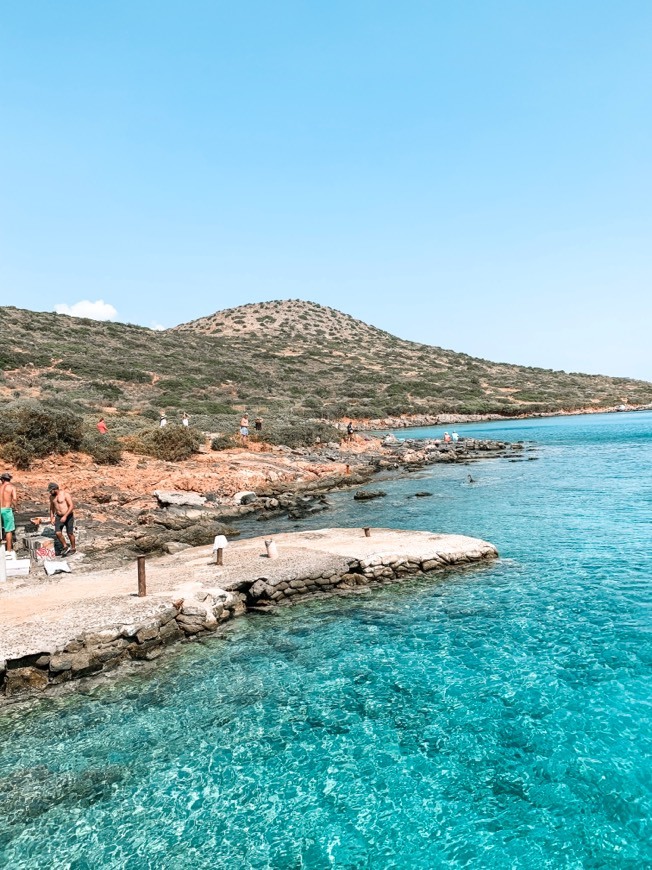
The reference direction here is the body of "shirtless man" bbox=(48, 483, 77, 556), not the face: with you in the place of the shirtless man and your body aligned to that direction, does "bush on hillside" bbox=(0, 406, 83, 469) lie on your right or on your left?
on your right

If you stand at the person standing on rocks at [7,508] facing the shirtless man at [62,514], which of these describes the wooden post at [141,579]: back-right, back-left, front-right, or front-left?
front-right

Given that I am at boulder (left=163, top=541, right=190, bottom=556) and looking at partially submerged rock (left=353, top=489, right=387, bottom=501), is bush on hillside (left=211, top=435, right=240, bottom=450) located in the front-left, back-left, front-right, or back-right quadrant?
front-left

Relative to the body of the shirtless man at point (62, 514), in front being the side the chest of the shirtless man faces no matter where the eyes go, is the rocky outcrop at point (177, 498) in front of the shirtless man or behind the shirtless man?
behind

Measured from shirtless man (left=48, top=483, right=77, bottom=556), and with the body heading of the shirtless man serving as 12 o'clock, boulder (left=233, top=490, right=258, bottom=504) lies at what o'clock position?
The boulder is roughly at 6 o'clock from the shirtless man.

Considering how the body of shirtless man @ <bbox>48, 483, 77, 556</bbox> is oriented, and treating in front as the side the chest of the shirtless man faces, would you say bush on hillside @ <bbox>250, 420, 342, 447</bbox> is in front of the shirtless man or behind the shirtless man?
behind

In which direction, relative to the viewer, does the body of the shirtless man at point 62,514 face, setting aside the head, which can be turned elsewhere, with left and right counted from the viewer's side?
facing the viewer and to the left of the viewer

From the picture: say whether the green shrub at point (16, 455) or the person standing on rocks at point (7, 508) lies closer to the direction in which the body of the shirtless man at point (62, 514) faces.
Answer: the person standing on rocks

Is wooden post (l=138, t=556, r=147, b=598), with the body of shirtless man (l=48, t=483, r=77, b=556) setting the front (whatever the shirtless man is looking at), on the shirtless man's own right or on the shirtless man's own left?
on the shirtless man's own left

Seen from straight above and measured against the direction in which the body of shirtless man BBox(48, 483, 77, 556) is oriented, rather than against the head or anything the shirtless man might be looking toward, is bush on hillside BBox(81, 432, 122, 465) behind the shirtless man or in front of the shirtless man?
behind

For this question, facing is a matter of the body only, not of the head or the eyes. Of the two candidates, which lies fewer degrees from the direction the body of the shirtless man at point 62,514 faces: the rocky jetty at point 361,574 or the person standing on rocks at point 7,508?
the person standing on rocks
